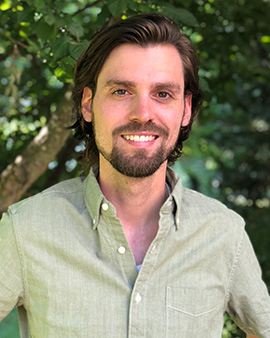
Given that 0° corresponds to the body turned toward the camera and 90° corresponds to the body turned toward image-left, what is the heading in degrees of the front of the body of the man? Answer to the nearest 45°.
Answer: approximately 0°

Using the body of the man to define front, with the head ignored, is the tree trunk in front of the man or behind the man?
behind
